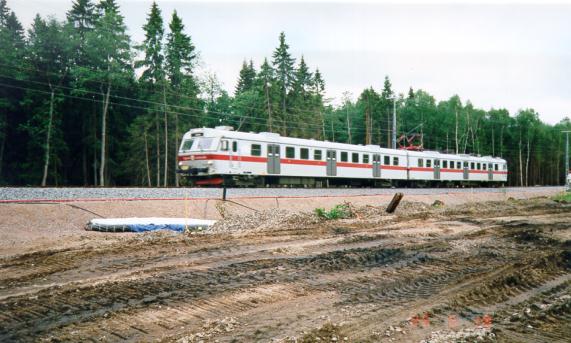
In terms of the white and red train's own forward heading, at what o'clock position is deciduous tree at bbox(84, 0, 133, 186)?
The deciduous tree is roughly at 1 o'clock from the white and red train.

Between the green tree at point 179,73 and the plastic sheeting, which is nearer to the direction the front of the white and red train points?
the plastic sheeting

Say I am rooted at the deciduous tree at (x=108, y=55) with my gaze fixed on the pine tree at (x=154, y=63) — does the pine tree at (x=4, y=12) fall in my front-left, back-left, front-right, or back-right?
back-left

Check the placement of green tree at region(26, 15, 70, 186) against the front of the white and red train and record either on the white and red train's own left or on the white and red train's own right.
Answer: on the white and red train's own right

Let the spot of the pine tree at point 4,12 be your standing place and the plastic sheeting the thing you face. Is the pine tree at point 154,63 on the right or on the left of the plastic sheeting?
left

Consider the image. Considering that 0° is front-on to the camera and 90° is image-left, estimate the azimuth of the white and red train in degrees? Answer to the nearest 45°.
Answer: approximately 45°

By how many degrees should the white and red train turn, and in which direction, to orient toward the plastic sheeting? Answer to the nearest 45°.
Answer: approximately 45° to its left

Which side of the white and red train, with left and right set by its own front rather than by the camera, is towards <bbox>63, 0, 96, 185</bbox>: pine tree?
front

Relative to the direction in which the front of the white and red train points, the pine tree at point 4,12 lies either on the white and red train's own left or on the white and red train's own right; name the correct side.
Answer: on the white and red train's own right
